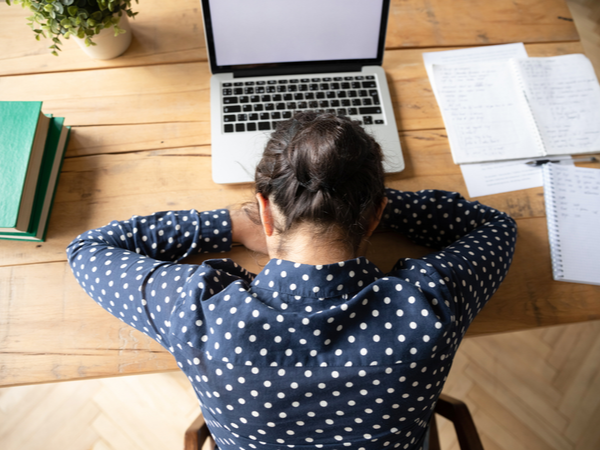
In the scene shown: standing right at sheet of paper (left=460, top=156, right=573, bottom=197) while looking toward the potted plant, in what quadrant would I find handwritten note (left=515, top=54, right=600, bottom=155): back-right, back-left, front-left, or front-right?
back-right

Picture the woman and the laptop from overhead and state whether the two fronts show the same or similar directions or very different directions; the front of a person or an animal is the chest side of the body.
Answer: very different directions

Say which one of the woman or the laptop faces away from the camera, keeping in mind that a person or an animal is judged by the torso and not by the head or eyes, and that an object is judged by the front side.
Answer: the woman

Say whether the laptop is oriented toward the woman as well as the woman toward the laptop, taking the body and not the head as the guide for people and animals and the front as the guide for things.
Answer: yes

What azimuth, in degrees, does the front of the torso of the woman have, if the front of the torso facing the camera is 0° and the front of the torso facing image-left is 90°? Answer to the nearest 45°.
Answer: approximately 180°

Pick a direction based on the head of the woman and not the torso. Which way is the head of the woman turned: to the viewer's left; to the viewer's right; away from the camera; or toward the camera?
away from the camera
